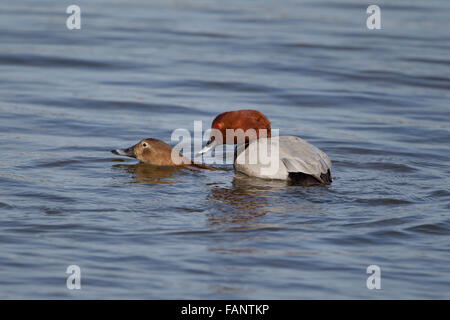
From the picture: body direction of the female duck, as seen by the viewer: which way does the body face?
to the viewer's left

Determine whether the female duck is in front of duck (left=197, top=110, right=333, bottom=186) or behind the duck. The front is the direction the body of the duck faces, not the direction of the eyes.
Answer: in front

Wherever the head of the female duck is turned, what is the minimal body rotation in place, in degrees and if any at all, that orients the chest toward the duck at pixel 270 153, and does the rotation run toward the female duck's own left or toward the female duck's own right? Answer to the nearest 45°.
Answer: approximately 135° to the female duck's own left

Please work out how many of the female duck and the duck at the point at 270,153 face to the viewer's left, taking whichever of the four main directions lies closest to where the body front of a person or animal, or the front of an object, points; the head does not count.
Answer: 2

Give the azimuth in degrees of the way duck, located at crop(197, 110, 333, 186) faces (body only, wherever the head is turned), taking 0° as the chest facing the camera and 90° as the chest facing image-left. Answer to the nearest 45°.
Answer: approximately 90°
